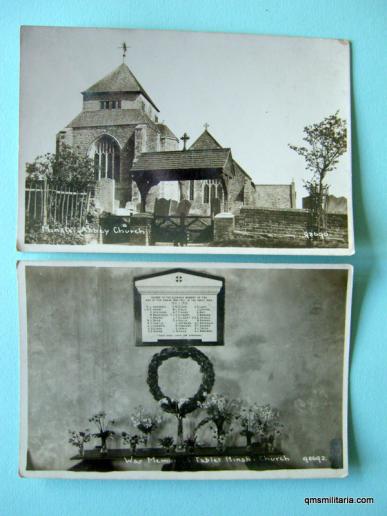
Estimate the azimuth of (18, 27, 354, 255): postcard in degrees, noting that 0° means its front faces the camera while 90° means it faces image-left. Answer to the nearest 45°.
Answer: approximately 0°

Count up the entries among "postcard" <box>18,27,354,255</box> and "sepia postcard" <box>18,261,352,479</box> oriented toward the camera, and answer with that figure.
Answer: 2
